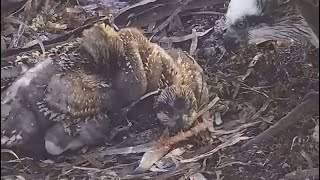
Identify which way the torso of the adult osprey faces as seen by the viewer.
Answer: to the viewer's left
